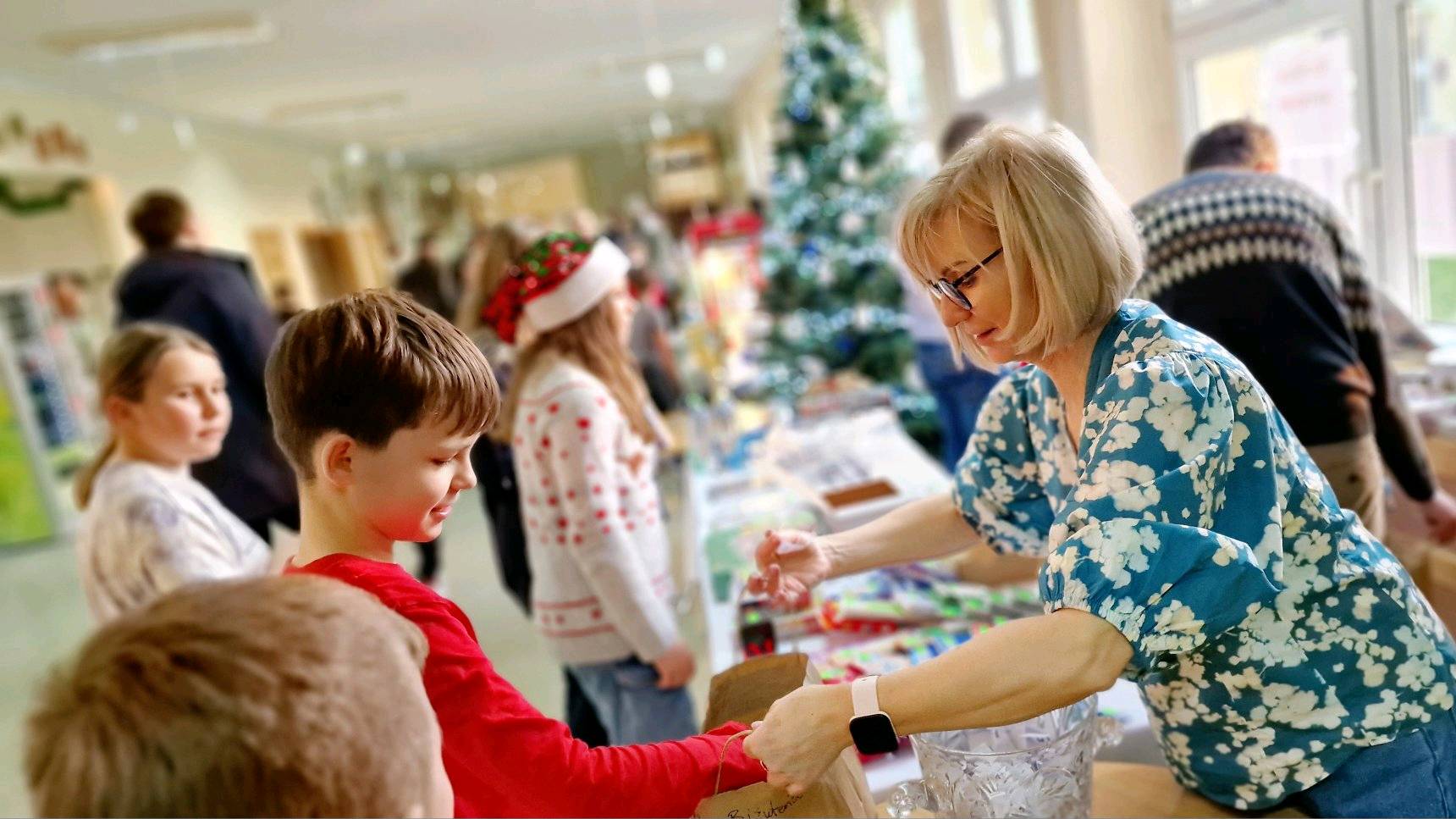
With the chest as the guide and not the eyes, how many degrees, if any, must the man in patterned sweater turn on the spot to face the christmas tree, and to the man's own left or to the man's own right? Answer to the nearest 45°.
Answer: approximately 45° to the man's own left

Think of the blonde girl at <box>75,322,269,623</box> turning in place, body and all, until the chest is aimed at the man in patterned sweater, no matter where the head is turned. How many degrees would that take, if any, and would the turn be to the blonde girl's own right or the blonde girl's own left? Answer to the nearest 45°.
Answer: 0° — they already face them

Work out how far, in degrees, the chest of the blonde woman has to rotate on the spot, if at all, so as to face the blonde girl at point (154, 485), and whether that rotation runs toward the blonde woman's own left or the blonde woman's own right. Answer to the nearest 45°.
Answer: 0° — they already face them

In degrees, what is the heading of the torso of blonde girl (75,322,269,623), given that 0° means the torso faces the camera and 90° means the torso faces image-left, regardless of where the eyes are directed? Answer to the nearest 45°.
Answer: approximately 315°

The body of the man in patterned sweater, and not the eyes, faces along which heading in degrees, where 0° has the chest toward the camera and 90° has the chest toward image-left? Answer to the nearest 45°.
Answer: approximately 180°

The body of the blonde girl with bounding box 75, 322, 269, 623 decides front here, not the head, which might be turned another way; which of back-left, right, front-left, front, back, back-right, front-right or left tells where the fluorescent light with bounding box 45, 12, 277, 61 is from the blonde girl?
back-left

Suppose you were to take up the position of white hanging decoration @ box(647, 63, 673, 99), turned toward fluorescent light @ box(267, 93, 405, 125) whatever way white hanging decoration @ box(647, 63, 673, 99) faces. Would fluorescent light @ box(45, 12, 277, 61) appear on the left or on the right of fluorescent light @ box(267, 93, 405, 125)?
left

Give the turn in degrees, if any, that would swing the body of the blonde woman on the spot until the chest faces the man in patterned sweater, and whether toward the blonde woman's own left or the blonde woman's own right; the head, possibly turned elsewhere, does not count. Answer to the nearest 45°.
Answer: approximately 90° to the blonde woman's own right

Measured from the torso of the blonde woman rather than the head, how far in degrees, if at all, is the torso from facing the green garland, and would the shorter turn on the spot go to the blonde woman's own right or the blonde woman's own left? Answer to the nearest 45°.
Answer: approximately 45° to the blonde woman's own right

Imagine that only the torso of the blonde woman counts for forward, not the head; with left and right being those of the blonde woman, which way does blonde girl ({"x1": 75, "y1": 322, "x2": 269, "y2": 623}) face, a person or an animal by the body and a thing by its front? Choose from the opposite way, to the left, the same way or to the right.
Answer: the opposite way

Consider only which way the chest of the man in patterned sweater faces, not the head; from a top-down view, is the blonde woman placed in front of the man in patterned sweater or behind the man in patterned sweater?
behind

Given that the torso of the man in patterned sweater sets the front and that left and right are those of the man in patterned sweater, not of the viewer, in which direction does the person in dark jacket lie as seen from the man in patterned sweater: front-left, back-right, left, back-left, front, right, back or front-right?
left

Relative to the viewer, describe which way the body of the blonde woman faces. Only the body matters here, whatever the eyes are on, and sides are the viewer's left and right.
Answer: facing to the left of the viewer

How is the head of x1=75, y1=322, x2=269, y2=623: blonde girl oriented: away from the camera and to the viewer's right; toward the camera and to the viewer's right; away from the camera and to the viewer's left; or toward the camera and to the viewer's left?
toward the camera and to the viewer's right

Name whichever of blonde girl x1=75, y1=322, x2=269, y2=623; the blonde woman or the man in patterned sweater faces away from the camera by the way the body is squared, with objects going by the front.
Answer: the man in patterned sweater

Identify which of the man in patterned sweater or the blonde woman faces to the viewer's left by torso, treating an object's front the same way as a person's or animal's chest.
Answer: the blonde woman
